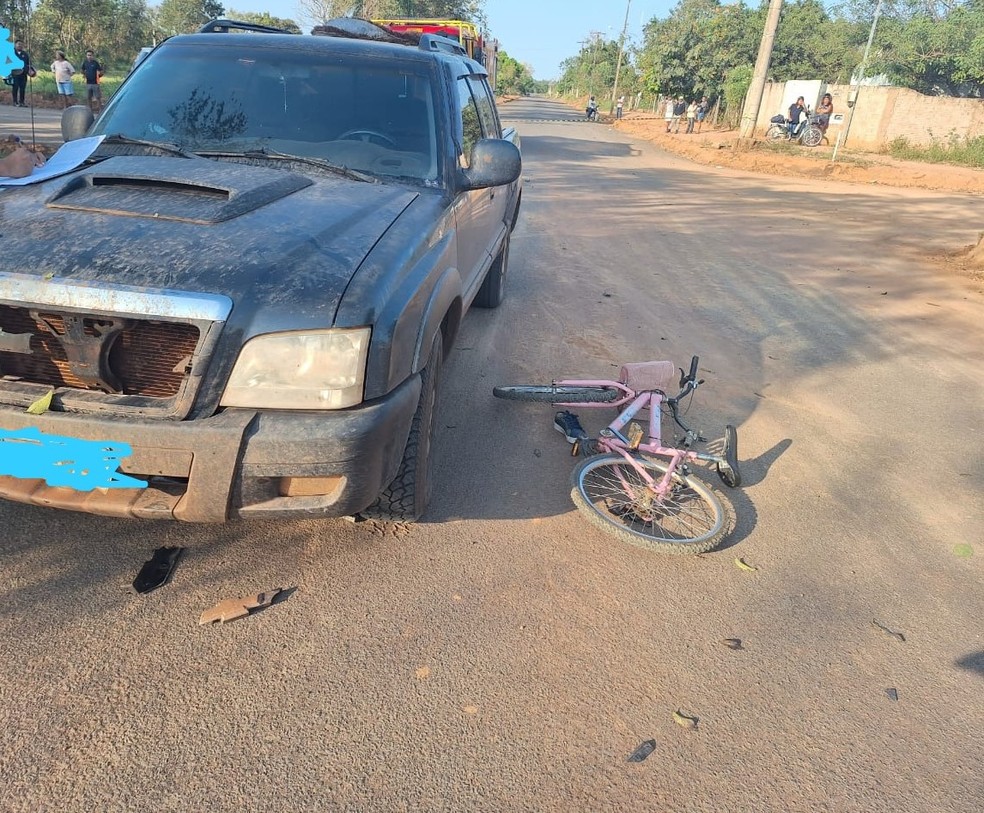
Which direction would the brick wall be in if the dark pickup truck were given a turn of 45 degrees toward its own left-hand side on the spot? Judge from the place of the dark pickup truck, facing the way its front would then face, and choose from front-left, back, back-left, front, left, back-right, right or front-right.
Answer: back-left

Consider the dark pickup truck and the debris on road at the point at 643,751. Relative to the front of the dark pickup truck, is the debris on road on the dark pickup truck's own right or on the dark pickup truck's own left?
on the dark pickup truck's own left

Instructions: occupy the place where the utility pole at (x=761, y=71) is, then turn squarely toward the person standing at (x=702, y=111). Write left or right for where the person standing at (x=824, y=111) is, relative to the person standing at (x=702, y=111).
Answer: right

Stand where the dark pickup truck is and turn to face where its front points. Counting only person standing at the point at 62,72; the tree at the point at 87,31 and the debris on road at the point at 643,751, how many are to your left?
1

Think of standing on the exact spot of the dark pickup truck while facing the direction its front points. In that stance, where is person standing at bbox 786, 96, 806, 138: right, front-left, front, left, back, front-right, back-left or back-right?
back

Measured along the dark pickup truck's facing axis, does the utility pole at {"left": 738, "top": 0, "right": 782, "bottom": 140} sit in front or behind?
behind

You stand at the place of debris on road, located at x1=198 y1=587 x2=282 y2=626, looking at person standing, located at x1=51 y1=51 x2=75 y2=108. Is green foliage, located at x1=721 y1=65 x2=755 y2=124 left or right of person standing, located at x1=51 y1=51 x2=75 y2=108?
right

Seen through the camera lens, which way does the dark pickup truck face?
facing the viewer and to the left of the viewer

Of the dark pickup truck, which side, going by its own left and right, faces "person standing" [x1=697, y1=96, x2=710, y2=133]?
back

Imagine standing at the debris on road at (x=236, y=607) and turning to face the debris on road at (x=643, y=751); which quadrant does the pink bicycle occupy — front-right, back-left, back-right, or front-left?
front-left

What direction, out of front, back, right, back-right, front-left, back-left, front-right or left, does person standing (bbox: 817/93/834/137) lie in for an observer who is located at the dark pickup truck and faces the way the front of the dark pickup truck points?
back
